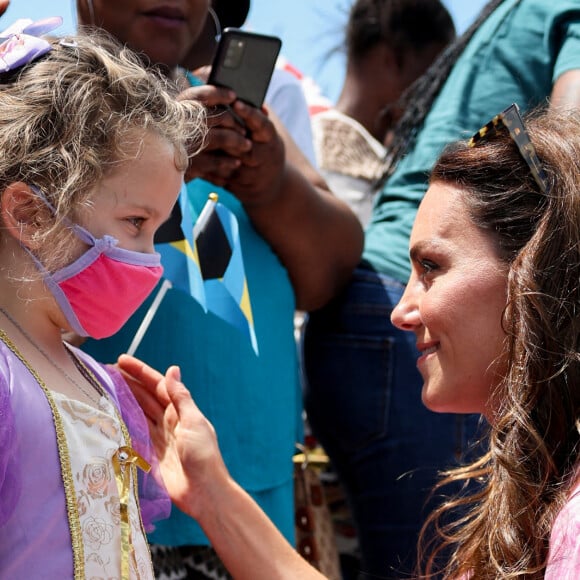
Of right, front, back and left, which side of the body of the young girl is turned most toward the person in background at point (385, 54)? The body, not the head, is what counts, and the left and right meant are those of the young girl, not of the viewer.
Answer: left

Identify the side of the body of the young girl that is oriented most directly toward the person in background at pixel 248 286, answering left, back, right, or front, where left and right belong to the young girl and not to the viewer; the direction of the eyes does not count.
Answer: left

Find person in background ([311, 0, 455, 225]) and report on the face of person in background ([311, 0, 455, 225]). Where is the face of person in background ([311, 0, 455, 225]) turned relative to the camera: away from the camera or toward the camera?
away from the camera

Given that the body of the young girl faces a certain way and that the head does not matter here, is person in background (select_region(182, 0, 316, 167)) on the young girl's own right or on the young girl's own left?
on the young girl's own left

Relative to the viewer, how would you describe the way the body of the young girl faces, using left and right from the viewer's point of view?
facing the viewer and to the right of the viewer

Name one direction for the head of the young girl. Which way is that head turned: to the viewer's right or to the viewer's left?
to the viewer's right
